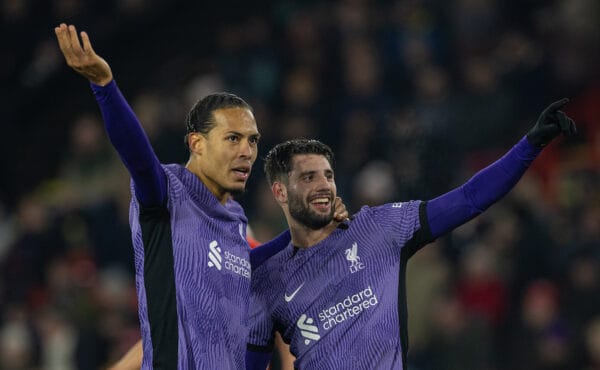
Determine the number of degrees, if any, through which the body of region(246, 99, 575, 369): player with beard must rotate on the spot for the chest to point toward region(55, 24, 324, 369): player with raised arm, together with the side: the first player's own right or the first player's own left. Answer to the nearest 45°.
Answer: approximately 45° to the first player's own right

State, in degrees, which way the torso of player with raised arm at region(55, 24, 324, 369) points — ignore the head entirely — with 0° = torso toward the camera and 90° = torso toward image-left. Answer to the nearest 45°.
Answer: approximately 315°

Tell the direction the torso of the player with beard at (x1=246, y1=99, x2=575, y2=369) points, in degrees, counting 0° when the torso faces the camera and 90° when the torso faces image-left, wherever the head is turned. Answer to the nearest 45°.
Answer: approximately 0°
